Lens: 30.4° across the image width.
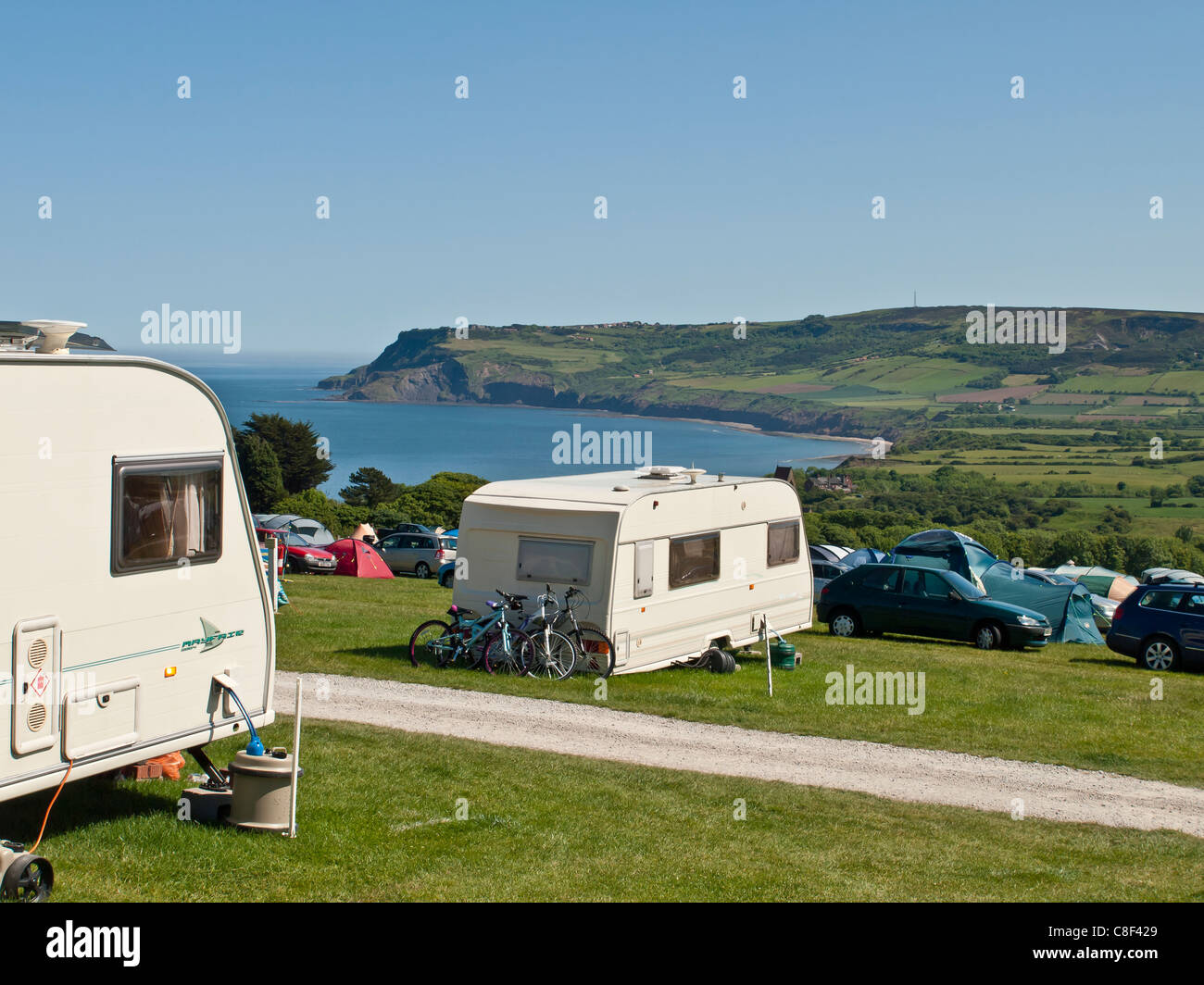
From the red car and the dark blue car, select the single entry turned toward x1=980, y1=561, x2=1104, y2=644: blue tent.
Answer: the red car

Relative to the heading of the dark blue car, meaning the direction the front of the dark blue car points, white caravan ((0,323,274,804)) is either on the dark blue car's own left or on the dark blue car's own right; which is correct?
on the dark blue car's own right

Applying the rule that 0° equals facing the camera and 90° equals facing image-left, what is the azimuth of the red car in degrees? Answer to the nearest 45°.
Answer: approximately 315°

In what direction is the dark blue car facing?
to the viewer's right

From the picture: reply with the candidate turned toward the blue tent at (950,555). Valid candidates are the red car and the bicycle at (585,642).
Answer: the red car

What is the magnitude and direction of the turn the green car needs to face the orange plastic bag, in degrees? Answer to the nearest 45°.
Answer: approximately 90° to its right

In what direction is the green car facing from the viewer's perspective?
to the viewer's right

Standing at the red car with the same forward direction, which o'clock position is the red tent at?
The red tent is roughly at 11 o'clock from the red car.
